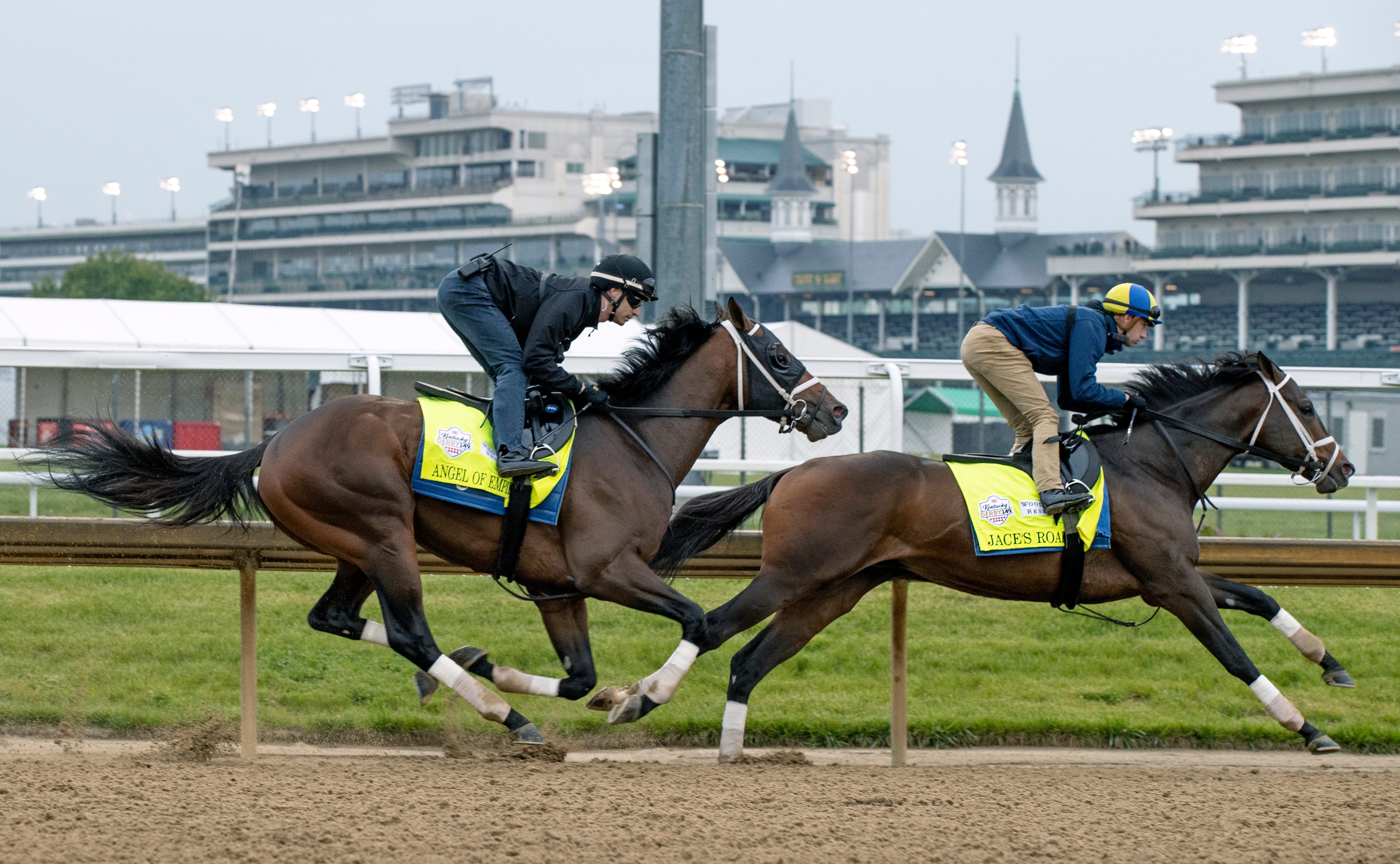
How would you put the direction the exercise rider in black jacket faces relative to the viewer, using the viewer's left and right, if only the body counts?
facing to the right of the viewer

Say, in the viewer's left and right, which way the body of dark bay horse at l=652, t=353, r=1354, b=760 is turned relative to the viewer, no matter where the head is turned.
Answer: facing to the right of the viewer

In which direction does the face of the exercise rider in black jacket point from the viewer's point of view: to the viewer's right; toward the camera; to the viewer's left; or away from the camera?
to the viewer's right

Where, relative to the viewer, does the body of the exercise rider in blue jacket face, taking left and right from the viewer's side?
facing to the right of the viewer

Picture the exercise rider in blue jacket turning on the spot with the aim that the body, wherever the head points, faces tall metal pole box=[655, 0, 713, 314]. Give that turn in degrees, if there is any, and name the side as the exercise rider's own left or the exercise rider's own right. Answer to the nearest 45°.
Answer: approximately 135° to the exercise rider's own left

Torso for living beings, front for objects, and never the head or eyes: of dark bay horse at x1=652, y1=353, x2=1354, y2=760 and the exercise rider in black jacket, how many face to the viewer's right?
2

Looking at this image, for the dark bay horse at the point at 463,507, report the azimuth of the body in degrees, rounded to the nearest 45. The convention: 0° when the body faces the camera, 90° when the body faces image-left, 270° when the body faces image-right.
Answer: approximately 270°

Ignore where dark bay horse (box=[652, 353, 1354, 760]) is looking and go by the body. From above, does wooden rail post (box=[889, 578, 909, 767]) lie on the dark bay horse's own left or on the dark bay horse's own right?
on the dark bay horse's own left
